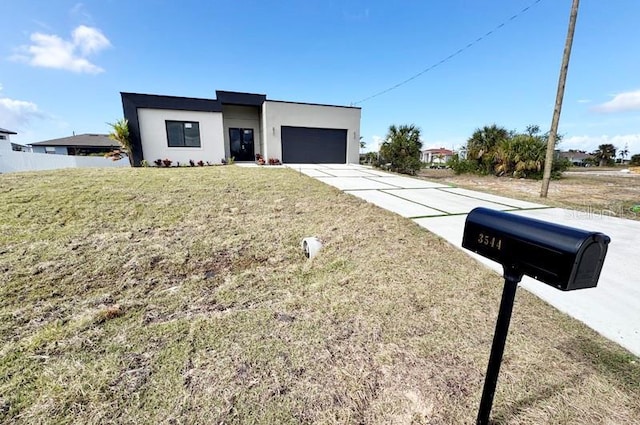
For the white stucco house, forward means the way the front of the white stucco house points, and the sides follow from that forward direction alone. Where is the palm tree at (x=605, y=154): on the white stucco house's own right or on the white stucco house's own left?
on the white stucco house's own left

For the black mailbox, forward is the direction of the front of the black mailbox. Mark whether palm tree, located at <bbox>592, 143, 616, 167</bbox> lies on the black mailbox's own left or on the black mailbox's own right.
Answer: on the black mailbox's own left

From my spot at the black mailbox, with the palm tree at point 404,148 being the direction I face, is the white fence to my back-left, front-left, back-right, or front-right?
front-left

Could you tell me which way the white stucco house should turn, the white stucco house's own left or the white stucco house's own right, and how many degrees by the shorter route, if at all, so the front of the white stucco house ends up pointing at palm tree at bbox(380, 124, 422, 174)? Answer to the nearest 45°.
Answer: approximately 45° to the white stucco house's own left

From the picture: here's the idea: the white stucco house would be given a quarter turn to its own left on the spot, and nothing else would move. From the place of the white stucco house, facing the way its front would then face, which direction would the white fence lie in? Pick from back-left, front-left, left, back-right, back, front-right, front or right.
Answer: back

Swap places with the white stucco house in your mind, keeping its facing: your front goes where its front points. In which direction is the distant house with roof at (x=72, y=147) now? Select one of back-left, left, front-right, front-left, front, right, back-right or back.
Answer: back-right

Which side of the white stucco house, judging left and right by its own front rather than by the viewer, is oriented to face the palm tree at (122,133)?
right

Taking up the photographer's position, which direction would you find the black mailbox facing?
facing the viewer and to the right of the viewer

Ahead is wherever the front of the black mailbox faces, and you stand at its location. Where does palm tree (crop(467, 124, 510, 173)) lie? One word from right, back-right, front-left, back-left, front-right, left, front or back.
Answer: back-left

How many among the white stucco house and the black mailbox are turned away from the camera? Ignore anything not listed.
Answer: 0

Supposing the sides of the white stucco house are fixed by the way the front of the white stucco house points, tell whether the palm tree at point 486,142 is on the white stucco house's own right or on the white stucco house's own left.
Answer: on the white stucco house's own left

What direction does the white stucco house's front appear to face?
toward the camera
